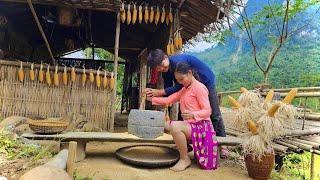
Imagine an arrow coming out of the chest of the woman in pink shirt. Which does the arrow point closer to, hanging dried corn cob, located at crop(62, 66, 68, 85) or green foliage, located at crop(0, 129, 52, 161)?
the green foliage

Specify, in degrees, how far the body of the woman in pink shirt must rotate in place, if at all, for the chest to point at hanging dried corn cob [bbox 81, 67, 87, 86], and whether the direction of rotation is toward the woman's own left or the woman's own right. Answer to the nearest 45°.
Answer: approximately 90° to the woman's own right

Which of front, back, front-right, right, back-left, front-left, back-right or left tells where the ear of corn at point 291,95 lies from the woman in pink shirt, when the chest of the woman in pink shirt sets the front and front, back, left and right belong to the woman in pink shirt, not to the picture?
back-left

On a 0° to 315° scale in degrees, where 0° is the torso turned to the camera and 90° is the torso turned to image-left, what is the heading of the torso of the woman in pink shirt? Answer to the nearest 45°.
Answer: approximately 45°

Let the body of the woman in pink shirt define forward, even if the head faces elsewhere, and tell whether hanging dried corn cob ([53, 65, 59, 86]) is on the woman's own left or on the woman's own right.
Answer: on the woman's own right

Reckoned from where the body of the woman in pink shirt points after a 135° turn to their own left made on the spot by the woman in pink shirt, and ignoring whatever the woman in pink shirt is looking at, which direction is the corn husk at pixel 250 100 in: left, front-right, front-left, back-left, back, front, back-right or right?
front

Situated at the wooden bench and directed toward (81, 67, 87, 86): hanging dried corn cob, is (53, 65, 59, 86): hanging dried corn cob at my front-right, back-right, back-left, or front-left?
front-left

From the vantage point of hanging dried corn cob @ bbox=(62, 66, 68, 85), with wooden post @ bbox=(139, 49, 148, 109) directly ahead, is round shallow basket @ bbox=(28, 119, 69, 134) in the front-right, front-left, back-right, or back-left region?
back-right
